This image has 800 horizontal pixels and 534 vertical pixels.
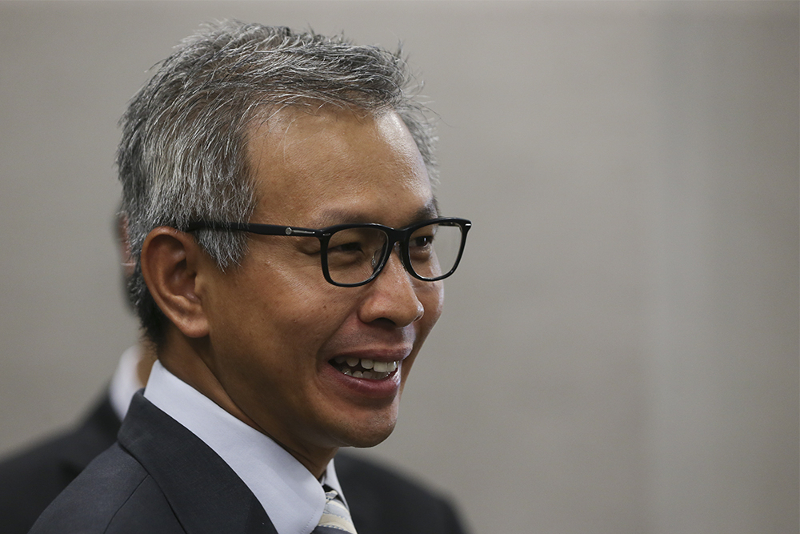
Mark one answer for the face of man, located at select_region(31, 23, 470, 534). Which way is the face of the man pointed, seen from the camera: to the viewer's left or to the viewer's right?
to the viewer's right

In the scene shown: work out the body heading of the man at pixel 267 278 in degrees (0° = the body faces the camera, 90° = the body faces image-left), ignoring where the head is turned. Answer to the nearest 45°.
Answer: approximately 315°
